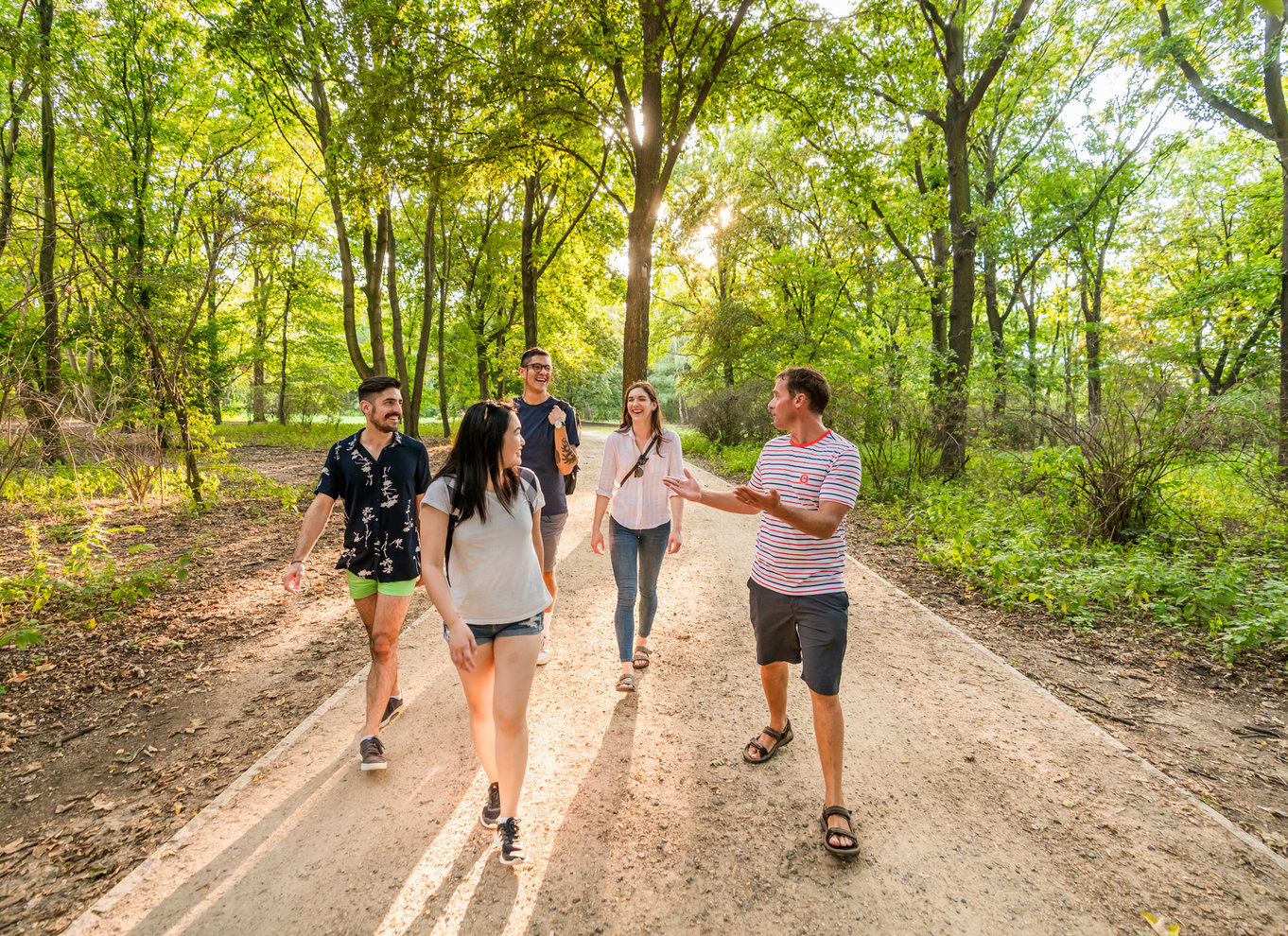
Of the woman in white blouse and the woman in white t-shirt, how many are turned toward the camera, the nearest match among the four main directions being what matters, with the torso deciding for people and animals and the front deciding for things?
2

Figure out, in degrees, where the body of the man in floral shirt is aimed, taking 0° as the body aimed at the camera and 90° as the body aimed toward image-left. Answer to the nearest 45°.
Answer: approximately 0°

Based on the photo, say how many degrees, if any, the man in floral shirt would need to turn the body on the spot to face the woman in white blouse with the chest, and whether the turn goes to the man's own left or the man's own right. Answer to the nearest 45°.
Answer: approximately 90° to the man's own left

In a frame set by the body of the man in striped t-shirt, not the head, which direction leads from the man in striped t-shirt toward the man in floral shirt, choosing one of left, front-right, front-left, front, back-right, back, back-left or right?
front-right

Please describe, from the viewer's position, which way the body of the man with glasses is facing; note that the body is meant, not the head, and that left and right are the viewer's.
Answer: facing the viewer

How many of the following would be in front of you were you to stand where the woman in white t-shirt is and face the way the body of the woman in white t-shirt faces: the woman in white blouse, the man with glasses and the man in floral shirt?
0

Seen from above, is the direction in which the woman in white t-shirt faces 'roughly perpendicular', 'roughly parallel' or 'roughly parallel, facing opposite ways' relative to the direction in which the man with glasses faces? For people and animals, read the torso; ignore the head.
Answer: roughly parallel

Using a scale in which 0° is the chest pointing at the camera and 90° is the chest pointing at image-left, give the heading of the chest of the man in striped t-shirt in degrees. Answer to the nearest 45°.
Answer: approximately 45°

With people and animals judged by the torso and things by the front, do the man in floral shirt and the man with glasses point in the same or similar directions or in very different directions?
same or similar directions

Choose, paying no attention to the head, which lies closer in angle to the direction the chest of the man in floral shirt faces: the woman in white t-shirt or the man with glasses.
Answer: the woman in white t-shirt

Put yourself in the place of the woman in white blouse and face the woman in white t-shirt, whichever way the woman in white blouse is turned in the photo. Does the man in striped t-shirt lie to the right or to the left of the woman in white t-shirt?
left

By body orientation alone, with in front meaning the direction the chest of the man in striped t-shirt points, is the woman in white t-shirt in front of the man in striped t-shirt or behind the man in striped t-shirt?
in front

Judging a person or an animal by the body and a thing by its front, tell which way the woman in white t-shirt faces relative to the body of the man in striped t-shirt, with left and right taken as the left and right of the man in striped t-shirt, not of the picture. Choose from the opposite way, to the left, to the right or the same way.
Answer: to the left

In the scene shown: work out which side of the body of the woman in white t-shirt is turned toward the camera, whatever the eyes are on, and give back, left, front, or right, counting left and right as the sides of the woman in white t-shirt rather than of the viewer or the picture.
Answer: front

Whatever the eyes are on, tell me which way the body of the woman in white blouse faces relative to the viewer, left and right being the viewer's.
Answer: facing the viewer

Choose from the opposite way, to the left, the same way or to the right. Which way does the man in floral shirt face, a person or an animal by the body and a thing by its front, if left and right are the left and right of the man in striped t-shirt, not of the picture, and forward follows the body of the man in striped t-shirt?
to the left

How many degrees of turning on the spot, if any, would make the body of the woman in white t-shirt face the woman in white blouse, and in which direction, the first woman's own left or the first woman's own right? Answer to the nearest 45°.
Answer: approximately 135° to the first woman's own left
